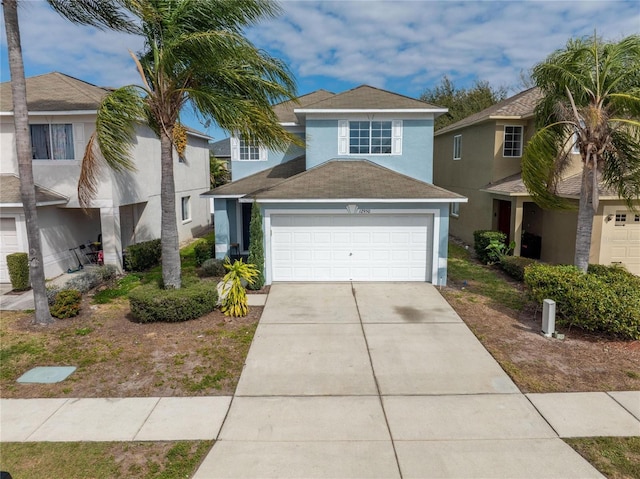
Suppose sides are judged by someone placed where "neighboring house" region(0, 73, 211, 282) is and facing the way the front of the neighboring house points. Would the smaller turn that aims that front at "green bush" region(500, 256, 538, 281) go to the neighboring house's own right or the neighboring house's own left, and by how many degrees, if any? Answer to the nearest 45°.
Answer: approximately 90° to the neighboring house's own left

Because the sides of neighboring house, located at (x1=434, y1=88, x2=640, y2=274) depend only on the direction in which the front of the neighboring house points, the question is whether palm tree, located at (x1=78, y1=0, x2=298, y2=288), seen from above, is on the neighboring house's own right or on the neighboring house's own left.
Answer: on the neighboring house's own right

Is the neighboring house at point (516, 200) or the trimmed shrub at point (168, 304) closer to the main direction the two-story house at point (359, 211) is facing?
the trimmed shrub

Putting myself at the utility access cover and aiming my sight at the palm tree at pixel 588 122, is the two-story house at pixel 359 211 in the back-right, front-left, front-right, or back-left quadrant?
front-left

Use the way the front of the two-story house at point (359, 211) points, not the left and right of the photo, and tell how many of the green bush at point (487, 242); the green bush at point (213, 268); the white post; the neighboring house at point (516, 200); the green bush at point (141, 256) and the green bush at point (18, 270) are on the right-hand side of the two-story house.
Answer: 3

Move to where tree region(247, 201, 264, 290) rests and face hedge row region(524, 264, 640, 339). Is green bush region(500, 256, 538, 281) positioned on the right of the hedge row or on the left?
left

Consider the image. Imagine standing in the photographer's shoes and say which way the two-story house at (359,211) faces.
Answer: facing the viewer

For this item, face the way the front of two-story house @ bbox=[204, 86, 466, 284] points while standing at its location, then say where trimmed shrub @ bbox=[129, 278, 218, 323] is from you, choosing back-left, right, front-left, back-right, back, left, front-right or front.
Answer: front-right

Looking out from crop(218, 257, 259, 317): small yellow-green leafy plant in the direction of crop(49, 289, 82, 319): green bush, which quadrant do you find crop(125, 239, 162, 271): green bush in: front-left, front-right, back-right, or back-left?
front-right

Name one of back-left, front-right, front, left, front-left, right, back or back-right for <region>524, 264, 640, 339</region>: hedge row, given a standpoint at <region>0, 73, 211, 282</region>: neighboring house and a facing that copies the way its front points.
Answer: left

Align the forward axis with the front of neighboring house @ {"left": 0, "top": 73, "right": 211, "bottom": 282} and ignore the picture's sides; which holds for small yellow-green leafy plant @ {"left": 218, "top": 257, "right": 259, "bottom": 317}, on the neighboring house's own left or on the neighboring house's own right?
on the neighboring house's own left

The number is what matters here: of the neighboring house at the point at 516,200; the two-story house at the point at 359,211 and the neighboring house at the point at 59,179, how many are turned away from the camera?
0

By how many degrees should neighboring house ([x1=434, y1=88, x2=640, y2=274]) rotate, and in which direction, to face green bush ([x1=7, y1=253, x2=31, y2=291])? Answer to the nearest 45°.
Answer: approximately 90° to its right

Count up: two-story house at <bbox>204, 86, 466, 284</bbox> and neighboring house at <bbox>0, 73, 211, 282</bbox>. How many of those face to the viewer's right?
0

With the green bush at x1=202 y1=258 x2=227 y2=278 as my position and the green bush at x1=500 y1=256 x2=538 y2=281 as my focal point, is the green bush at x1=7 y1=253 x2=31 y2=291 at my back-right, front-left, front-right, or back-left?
back-right

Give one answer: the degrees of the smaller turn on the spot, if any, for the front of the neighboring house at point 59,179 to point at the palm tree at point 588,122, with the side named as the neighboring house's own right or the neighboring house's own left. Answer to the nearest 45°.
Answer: approximately 90° to the neighboring house's own left

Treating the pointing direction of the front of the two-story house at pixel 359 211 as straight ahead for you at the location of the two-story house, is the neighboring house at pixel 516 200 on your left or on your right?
on your left

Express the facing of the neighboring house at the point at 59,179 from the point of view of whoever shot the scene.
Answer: facing the viewer and to the left of the viewer

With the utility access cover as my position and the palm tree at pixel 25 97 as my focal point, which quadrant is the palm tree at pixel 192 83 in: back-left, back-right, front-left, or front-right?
front-right
